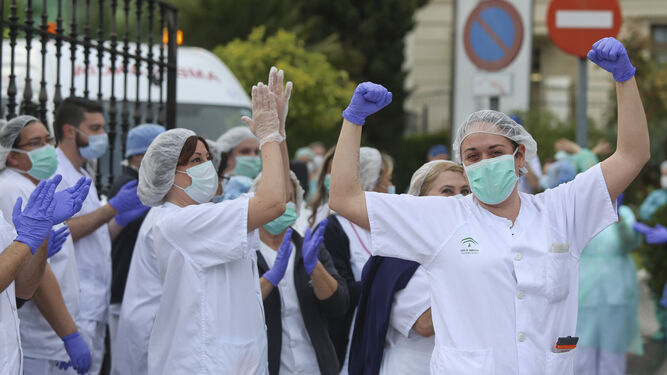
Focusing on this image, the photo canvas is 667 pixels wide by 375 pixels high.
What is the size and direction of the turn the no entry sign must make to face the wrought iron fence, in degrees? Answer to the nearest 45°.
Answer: approximately 45° to its right

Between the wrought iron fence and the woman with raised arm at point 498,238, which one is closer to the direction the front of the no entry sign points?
the woman with raised arm

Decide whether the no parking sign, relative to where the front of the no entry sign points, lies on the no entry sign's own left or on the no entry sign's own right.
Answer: on the no entry sign's own right

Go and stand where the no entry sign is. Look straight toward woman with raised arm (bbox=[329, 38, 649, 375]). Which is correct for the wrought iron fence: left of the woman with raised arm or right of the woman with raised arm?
right

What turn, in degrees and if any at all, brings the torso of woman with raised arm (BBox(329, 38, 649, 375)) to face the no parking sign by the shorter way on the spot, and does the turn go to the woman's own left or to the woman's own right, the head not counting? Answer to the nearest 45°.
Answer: approximately 180°

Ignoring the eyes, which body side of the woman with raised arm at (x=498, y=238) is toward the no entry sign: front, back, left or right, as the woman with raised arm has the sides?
back

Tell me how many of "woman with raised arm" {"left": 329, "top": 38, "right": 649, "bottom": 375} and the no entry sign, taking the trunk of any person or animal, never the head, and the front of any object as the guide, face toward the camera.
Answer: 2

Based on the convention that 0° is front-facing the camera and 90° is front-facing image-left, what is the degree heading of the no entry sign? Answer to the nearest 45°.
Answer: approximately 0°

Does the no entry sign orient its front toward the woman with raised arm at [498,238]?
yes

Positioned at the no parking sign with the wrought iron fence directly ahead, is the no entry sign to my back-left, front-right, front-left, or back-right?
back-left

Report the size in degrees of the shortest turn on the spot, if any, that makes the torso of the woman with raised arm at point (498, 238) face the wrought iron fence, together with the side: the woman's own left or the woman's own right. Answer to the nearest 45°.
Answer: approximately 135° to the woman's own right
